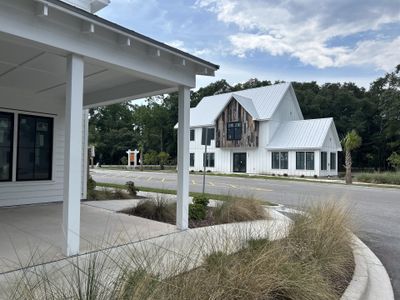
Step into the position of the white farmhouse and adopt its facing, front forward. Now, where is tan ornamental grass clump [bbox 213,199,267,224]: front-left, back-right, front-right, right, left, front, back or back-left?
front-left

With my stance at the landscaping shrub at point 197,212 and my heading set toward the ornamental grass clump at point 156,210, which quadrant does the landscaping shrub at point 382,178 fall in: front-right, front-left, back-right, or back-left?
back-right

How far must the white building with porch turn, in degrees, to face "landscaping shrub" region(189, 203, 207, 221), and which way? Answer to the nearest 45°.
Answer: approximately 45° to its left

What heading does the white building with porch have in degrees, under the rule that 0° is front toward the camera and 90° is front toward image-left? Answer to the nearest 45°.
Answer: approximately 315°

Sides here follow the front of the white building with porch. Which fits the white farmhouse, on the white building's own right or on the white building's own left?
on the white building's own left

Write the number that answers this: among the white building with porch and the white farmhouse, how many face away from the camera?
0

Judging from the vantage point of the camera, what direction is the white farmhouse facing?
facing the viewer and to the left of the viewer

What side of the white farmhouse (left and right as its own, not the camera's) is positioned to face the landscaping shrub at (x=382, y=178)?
left
